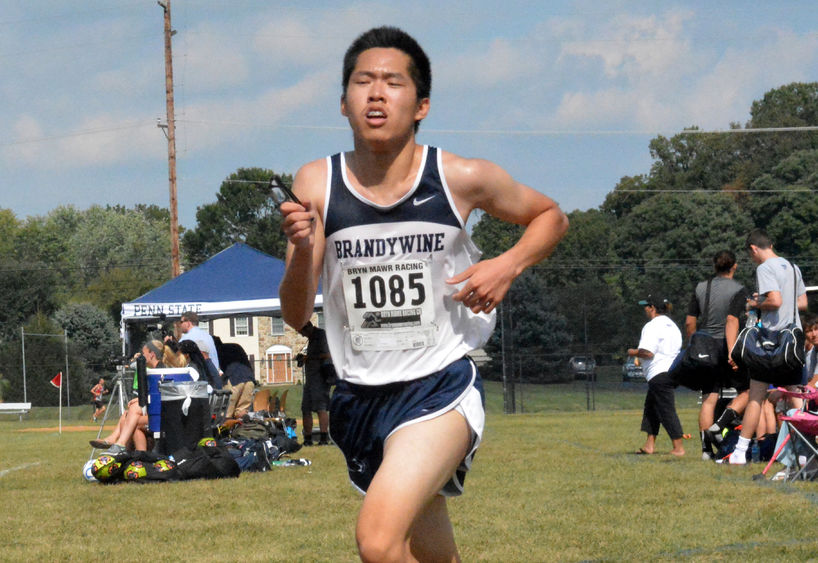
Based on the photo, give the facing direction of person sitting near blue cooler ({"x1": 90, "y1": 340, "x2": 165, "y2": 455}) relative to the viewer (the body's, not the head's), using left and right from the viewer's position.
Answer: facing to the left of the viewer

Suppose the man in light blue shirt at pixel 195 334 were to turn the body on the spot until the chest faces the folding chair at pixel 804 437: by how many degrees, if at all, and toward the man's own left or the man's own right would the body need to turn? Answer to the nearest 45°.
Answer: approximately 135° to the man's own left

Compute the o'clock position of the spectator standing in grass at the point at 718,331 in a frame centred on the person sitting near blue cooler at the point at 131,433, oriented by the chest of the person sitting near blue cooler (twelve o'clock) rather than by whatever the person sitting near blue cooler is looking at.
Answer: The spectator standing in grass is roughly at 7 o'clock from the person sitting near blue cooler.

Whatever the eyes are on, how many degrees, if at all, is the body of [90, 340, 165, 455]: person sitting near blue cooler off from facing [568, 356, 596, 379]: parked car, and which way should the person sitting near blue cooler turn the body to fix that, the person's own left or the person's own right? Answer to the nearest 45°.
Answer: approximately 135° to the person's own right

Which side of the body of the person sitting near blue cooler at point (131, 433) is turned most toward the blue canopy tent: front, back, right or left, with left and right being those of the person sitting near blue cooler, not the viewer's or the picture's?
right
